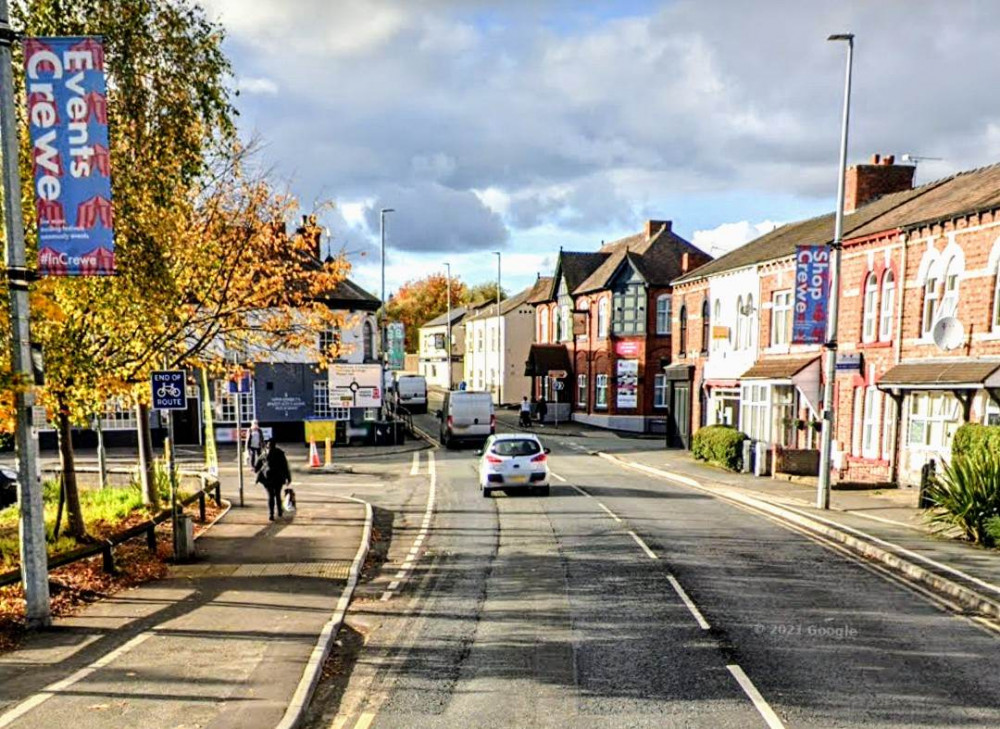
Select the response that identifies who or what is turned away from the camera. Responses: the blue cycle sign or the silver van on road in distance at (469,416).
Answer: the silver van on road in distance

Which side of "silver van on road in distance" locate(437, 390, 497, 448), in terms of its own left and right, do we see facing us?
back

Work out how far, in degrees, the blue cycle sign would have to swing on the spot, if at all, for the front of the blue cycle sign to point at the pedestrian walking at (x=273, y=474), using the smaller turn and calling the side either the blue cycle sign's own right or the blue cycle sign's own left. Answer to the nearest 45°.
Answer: approximately 135° to the blue cycle sign's own left

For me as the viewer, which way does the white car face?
facing away from the viewer

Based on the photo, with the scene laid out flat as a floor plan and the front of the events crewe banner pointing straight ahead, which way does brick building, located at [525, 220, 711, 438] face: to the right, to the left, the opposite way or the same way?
to the right
